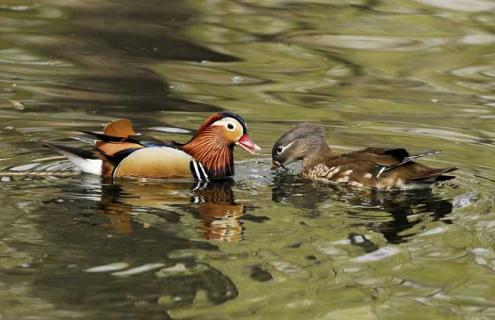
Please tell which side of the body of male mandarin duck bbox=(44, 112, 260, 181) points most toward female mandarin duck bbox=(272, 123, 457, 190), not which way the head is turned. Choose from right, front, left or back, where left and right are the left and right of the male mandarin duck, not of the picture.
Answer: front

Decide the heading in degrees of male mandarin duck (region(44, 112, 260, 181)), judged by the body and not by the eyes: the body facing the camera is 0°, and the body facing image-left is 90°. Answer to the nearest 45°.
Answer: approximately 270°

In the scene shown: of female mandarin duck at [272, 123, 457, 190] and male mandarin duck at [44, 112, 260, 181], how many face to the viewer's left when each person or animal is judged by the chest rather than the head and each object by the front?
1

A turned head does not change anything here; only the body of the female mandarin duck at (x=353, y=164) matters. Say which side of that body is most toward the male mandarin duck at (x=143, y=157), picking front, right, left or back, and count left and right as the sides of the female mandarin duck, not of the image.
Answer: front

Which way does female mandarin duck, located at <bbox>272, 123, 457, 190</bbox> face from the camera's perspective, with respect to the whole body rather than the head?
to the viewer's left

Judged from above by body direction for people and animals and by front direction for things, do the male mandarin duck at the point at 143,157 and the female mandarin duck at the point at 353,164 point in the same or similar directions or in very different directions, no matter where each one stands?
very different directions

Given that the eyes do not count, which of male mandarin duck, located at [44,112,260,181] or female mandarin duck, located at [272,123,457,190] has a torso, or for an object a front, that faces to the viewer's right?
the male mandarin duck

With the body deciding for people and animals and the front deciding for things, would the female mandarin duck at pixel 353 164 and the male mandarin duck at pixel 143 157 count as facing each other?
yes
